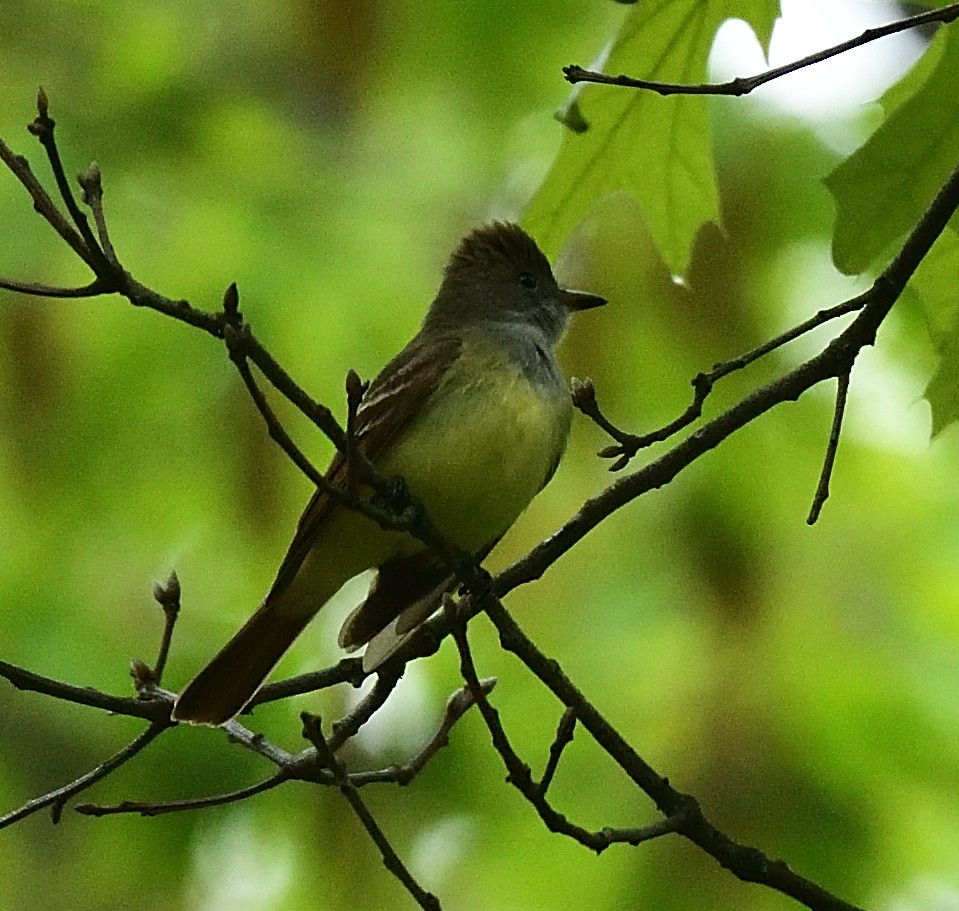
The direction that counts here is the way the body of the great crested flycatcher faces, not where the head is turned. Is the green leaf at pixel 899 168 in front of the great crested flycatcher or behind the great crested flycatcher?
in front

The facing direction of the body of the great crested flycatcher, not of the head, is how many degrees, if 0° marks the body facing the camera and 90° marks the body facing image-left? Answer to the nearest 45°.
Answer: approximately 315°

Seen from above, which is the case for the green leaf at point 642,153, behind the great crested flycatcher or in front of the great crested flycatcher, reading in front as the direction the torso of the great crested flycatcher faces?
in front

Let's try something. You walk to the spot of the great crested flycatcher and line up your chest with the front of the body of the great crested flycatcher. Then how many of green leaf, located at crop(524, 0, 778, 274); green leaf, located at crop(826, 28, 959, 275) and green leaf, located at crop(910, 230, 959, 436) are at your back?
0
